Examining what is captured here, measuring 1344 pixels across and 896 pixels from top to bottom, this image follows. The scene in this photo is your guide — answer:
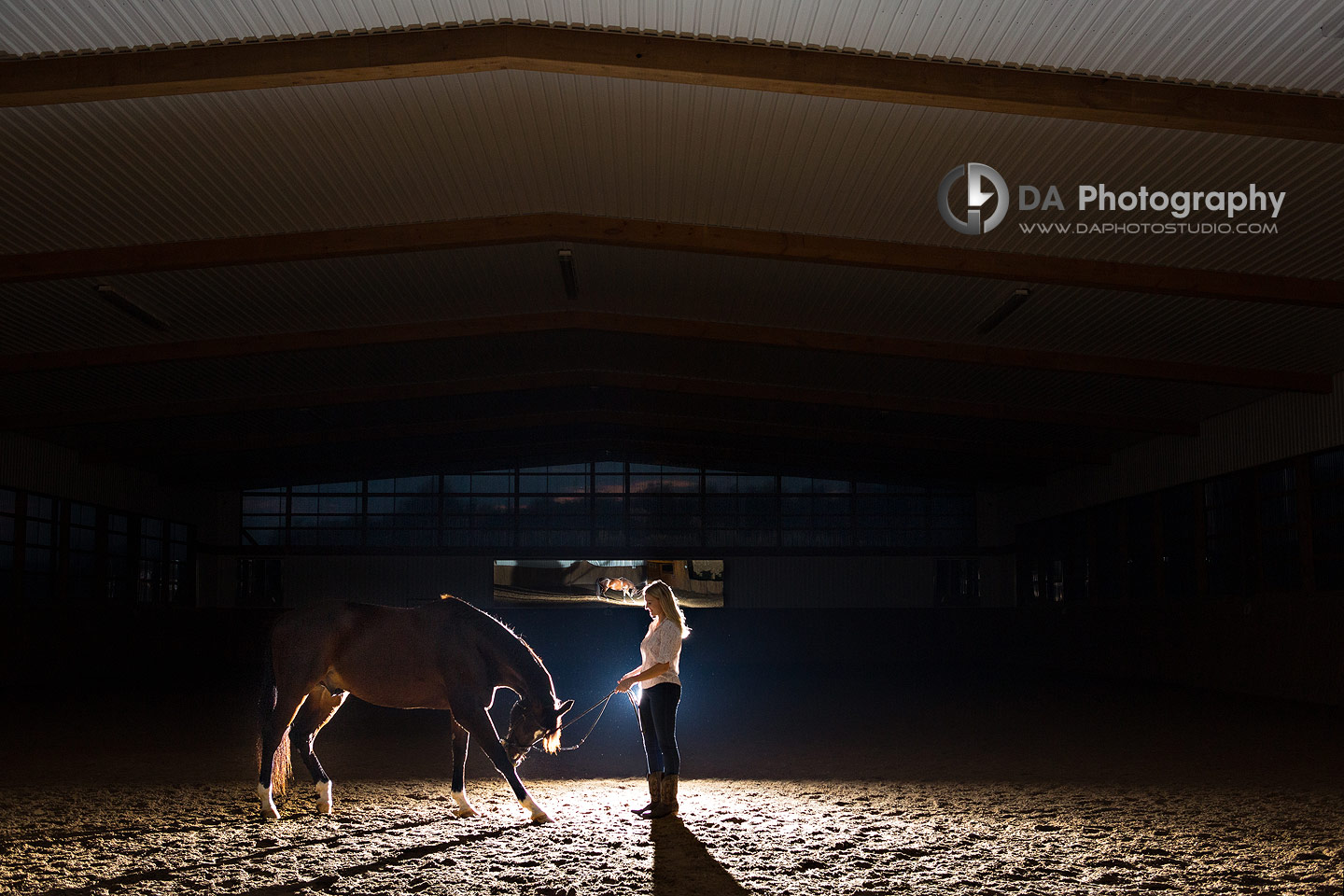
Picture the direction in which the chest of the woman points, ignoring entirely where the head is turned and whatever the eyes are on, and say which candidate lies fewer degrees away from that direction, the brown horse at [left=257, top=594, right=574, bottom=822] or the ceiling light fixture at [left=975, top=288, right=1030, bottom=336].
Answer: the brown horse

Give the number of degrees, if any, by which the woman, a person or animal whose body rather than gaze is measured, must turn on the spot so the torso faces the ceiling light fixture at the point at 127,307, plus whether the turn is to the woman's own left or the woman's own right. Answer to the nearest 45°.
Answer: approximately 45° to the woman's own right

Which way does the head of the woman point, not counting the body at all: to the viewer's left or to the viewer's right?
to the viewer's left

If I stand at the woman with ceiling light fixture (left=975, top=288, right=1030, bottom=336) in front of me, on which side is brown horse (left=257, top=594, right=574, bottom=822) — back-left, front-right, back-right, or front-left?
back-left

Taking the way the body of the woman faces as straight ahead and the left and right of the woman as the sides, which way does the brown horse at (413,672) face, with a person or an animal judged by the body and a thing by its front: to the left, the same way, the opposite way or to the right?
the opposite way

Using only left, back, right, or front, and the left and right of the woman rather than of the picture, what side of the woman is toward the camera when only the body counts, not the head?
left

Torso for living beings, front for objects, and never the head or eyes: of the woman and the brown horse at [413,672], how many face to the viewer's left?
1

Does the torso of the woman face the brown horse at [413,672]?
yes

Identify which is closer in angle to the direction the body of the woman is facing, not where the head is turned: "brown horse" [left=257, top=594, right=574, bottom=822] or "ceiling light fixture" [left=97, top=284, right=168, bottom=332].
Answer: the brown horse

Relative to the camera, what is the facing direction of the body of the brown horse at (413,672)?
to the viewer's right
